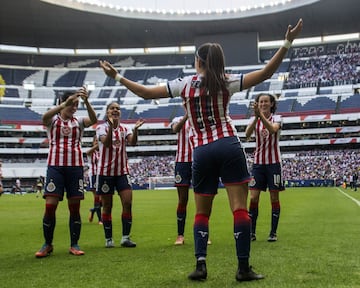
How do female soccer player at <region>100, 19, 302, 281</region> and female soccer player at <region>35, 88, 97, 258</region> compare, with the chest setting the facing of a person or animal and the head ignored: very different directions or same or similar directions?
very different directions

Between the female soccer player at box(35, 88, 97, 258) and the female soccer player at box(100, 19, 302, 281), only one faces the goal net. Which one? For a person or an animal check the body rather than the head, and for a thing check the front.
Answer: the female soccer player at box(100, 19, 302, 281)

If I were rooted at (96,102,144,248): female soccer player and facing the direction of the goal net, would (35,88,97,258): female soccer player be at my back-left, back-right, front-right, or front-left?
back-left

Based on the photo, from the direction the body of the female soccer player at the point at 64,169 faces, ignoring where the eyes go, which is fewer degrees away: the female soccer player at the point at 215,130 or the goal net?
the female soccer player

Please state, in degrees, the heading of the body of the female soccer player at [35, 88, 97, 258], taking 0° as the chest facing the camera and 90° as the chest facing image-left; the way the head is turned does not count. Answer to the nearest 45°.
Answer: approximately 0°

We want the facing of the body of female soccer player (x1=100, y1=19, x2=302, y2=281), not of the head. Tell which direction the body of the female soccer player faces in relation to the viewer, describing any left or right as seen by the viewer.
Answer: facing away from the viewer

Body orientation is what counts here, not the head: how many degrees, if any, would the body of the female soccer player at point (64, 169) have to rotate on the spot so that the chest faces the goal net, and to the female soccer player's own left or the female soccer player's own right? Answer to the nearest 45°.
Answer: approximately 180°

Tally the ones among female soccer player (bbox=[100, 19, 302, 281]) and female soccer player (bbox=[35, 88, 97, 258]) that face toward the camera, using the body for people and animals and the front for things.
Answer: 1

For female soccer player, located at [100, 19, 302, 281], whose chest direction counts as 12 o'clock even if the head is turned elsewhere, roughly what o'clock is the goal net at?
The goal net is roughly at 12 o'clock from the female soccer player.

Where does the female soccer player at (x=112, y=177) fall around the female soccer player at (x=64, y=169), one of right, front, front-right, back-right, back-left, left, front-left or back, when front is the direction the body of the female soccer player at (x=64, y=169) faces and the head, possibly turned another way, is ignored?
back-left

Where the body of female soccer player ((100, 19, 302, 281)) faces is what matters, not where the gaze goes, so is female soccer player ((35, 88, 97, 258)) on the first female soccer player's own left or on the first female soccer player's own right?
on the first female soccer player's own left

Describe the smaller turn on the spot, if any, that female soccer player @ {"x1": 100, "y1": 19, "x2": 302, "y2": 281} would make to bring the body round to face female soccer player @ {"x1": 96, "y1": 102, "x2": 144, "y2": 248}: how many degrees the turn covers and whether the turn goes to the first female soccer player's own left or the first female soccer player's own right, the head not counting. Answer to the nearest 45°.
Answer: approximately 45° to the first female soccer player's own left
